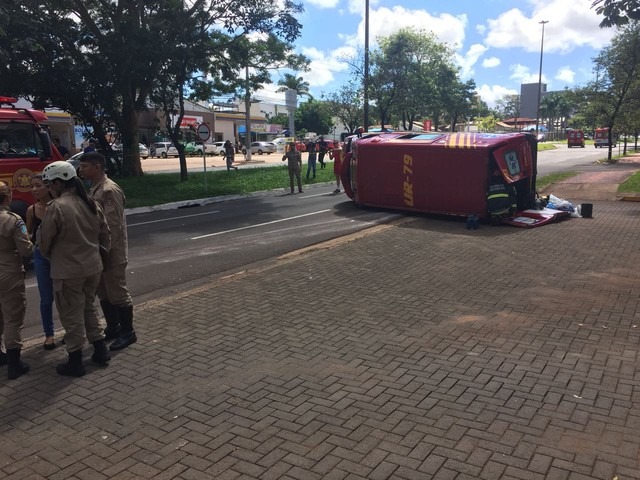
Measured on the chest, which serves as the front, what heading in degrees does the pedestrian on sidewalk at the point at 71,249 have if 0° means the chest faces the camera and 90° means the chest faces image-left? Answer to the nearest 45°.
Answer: approximately 135°

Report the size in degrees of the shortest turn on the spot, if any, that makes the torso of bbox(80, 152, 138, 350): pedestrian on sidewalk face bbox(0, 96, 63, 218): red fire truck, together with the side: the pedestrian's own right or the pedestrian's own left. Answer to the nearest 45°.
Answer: approximately 90° to the pedestrian's own right

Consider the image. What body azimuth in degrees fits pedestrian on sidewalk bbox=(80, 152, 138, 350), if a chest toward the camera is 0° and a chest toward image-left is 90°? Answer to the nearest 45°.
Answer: approximately 90°

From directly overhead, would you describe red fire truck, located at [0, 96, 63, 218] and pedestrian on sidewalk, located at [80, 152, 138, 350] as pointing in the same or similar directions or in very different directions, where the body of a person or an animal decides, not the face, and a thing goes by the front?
very different directions

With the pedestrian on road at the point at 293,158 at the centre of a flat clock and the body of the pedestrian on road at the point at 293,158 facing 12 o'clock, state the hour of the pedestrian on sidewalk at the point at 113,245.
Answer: the pedestrian on sidewalk at the point at 113,245 is roughly at 12 o'clock from the pedestrian on road at the point at 293,158.

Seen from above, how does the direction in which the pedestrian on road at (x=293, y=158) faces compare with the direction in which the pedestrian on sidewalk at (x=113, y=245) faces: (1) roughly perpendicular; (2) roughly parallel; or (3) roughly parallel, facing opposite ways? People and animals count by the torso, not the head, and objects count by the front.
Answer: roughly perpendicular
